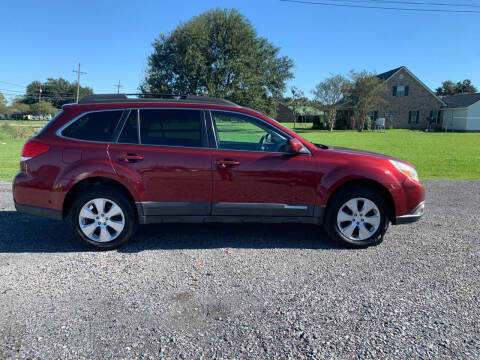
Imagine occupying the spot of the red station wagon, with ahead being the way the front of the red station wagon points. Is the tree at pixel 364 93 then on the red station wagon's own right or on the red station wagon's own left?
on the red station wagon's own left

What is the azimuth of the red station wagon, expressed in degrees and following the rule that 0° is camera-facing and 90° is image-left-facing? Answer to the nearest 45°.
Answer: approximately 270°
